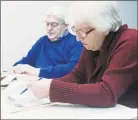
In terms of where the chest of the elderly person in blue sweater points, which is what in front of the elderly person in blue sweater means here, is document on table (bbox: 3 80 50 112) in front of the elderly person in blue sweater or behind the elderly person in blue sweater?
in front

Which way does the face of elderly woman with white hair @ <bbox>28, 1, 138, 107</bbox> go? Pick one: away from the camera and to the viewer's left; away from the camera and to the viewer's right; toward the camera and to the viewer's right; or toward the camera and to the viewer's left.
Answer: toward the camera and to the viewer's left

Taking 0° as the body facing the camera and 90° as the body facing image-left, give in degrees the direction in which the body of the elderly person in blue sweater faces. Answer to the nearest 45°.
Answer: approximately 45°

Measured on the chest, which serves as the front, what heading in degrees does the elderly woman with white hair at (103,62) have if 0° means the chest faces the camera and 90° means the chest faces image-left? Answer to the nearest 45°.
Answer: approximately 45°

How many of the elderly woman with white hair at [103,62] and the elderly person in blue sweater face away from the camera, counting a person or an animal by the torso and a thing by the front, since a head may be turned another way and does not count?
0

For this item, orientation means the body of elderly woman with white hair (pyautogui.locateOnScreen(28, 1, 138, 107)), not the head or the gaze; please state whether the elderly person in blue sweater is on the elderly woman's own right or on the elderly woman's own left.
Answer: on the elderly woman's own right
